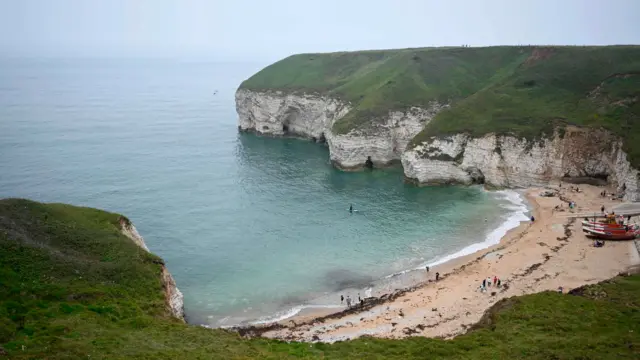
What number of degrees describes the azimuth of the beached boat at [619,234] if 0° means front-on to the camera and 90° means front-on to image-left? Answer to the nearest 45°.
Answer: approximately 90°
